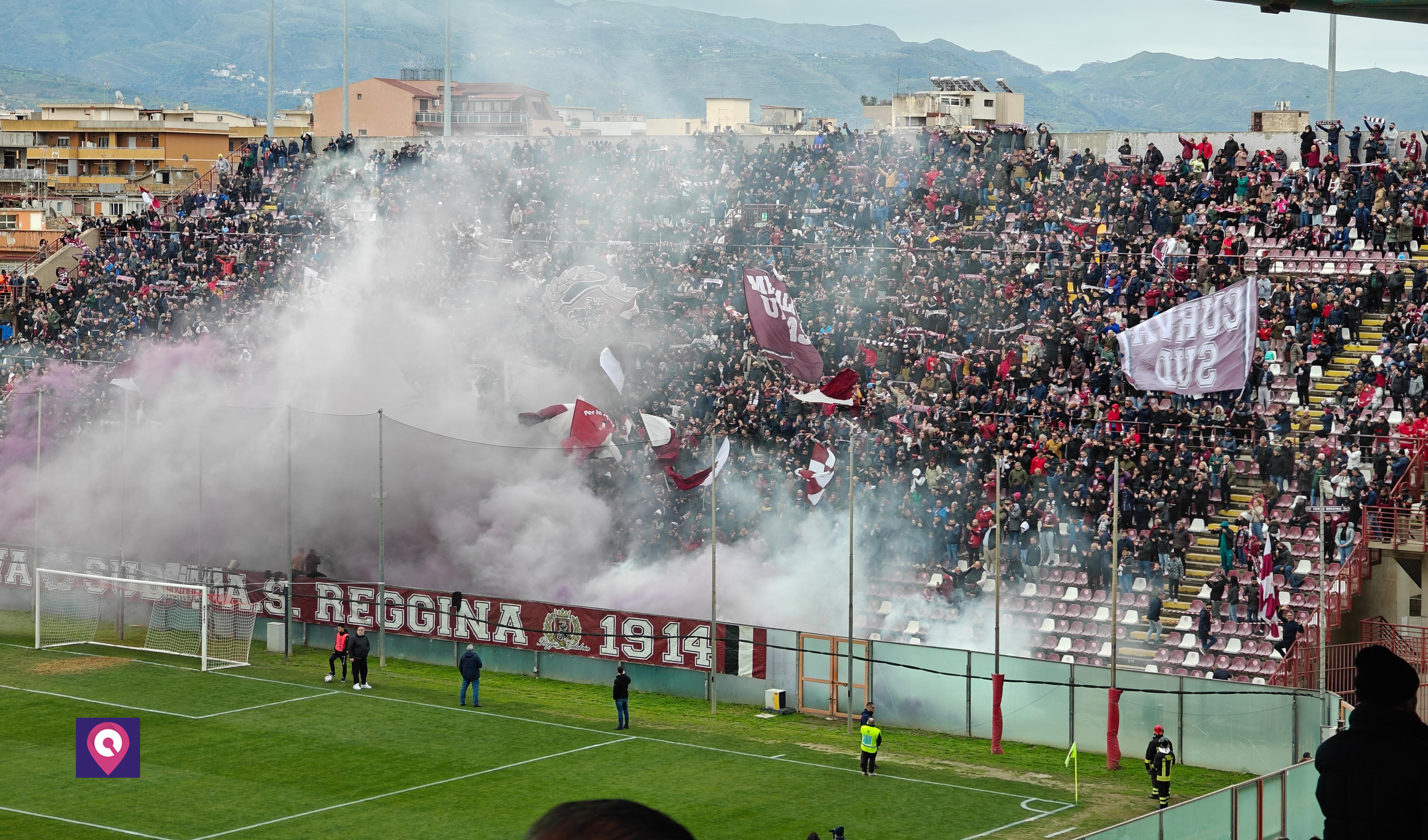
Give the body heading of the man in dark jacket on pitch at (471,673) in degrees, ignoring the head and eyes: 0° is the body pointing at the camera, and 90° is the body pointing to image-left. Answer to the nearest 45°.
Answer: approximately 180°

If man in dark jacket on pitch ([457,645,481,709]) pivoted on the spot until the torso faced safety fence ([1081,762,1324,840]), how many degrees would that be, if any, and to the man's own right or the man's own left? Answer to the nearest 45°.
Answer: approximately 135° to the man's own right

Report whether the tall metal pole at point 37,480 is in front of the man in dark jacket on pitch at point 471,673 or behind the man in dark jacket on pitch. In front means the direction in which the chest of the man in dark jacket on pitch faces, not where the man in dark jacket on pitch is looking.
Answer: in front

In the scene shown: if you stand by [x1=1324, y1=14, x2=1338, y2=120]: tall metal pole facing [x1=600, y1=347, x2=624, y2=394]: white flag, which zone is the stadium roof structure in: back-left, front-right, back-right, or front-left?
front-left

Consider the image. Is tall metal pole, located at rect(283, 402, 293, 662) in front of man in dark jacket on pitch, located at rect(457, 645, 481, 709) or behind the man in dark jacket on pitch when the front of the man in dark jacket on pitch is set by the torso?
in front

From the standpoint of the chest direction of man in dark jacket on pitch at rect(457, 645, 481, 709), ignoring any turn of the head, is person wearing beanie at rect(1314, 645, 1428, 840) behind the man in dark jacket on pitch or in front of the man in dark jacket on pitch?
behind

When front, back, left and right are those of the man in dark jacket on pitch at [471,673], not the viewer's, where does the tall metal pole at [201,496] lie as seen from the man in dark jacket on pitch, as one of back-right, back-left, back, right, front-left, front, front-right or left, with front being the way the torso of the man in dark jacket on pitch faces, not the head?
front-left

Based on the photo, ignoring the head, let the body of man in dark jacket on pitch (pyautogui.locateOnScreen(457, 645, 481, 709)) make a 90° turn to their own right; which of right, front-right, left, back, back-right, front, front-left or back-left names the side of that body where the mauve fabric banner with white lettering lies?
front

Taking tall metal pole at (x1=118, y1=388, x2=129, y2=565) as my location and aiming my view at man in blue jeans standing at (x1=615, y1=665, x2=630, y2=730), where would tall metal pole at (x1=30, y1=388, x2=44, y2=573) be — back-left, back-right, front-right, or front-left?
back-right

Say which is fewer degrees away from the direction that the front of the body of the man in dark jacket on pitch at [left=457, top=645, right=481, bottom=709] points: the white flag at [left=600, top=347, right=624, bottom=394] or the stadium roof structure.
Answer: the white flag

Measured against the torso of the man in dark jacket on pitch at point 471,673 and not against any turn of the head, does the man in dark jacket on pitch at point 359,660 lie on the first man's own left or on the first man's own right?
on the first man's own left

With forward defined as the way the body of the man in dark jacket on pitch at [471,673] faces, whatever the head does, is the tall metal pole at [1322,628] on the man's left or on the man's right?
on the man's right

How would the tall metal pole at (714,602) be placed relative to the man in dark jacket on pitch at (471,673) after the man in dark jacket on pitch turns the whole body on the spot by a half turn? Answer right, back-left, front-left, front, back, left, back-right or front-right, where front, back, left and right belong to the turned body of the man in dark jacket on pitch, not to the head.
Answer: left

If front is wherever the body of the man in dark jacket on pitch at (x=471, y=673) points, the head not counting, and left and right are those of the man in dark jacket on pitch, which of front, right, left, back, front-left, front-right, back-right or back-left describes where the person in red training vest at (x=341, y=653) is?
front-left
